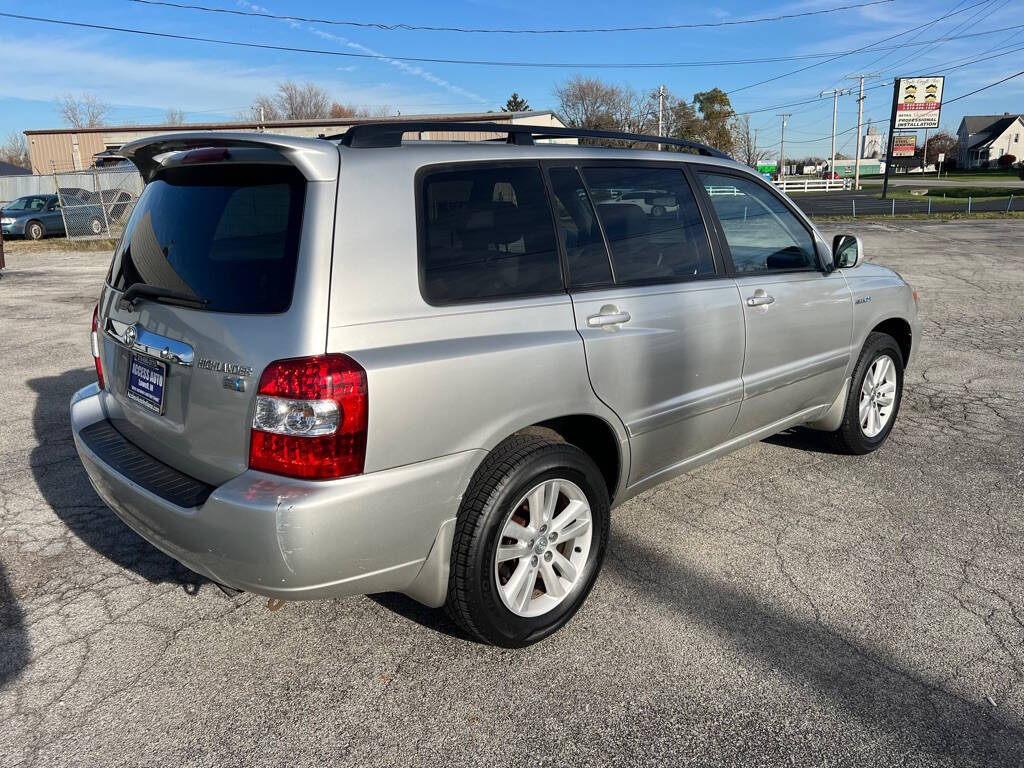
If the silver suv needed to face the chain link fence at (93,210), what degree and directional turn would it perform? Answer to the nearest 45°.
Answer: approximately 90° to its left

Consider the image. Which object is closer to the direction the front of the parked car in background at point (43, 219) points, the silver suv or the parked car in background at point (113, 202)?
the silver suv

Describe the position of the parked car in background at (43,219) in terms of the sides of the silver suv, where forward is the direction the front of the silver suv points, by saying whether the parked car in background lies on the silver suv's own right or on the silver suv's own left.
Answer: on the silver suv's own left

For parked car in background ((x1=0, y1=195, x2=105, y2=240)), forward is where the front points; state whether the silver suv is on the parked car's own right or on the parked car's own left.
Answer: on the parked car's own left

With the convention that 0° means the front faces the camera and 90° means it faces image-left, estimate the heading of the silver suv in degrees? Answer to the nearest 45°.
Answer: approximately 225°

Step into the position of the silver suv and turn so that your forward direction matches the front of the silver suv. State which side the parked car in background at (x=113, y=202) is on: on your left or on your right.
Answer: on your left

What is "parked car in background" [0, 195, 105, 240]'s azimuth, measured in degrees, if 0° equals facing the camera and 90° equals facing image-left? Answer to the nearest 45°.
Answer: approximately 45°

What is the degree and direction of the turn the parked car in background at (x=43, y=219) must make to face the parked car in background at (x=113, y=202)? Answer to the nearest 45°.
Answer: approximately 135° to its left
